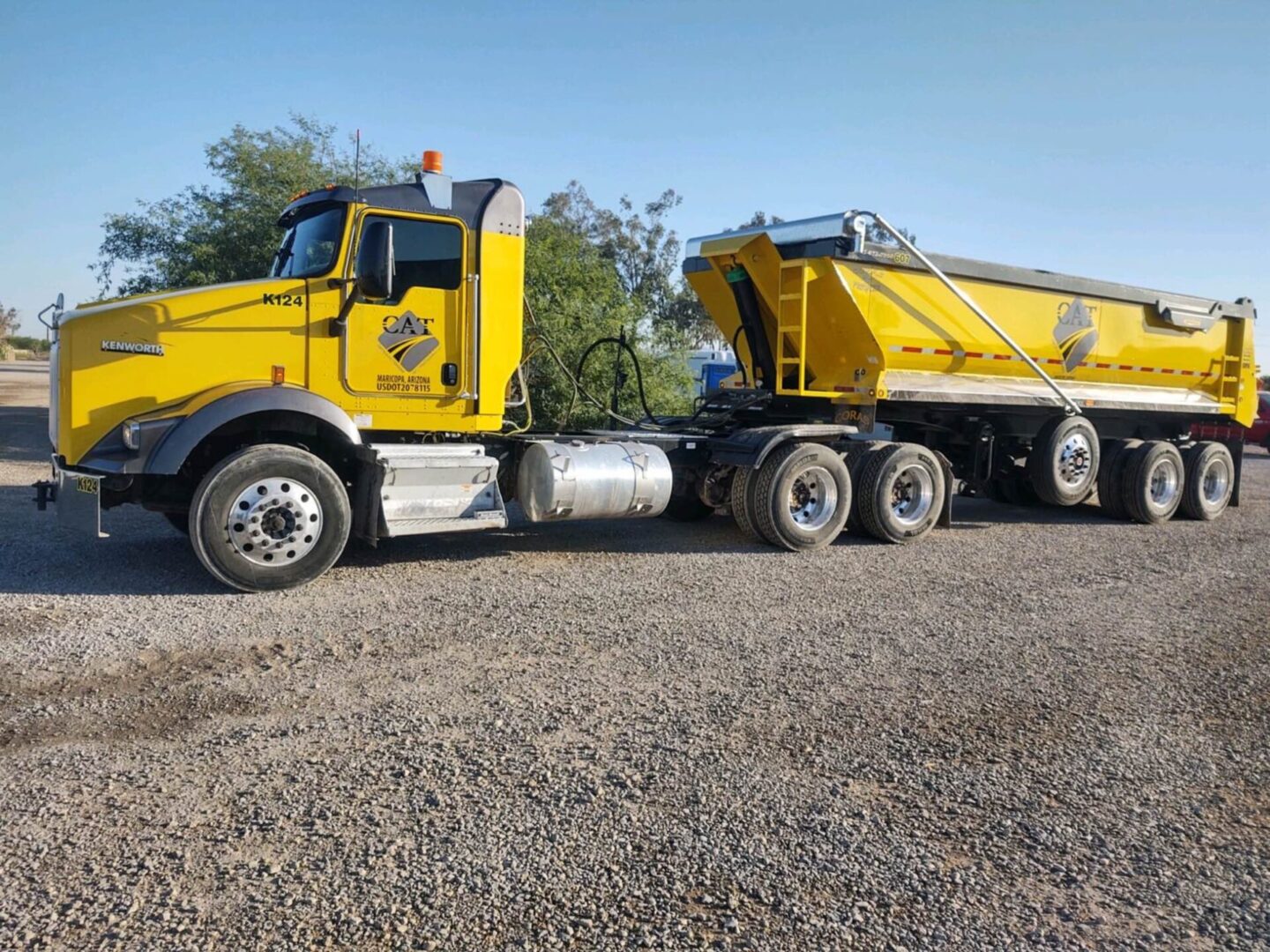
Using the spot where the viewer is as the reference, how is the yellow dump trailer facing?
facing the viewer and to the left of the viewer
